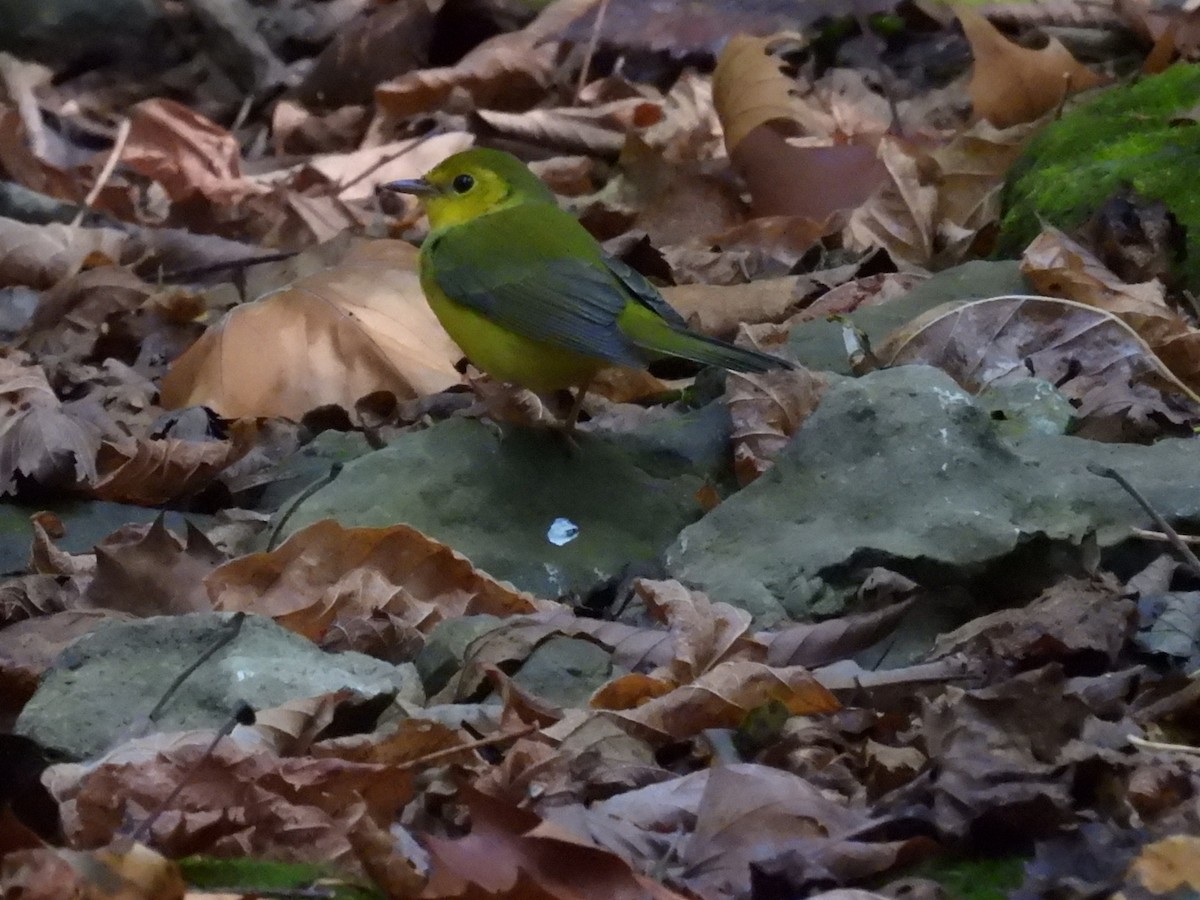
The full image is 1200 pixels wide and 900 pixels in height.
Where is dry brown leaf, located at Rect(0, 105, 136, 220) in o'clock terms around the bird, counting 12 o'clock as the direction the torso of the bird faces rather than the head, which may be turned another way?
The dry brown leaf is roughly at 2 o'clock from the bird.

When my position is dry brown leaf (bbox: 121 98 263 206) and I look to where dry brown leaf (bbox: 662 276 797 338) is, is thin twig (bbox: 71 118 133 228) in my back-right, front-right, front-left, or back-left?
back-right

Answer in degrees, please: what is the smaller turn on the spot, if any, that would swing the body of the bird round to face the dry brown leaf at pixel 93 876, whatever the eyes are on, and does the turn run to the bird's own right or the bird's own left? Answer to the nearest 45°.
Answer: approximately 90° to the bird's own left

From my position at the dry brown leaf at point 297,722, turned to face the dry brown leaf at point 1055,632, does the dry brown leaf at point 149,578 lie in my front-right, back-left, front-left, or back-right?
back-left

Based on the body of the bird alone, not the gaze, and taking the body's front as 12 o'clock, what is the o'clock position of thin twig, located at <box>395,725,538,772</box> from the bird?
The thin twig is roughly at 9 o'clock from the bird.

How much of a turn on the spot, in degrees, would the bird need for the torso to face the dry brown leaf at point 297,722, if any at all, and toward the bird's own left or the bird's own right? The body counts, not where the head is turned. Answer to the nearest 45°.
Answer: approximately 90° to the bird's own left

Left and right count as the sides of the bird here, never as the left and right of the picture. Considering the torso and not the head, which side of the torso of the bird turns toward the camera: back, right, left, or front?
left

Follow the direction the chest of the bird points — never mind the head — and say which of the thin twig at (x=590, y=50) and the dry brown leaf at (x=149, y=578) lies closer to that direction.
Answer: the dry brown leaf

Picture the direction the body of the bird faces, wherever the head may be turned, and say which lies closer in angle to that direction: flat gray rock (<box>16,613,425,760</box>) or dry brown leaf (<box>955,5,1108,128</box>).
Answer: the flat gray rock

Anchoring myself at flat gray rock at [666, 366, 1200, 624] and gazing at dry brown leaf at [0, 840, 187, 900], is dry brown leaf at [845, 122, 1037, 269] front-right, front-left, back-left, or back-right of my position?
back-right

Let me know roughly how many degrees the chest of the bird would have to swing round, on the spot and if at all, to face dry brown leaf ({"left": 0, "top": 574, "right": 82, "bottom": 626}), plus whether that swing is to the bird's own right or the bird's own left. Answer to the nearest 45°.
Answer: approximately 45° to the bird's own left

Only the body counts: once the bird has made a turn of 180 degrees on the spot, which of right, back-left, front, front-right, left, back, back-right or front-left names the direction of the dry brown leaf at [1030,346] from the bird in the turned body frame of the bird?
front

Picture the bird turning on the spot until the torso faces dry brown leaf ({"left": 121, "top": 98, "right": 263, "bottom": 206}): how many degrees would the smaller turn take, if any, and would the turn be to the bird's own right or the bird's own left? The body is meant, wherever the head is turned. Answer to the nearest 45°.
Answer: approximately 45° to the bird's own right

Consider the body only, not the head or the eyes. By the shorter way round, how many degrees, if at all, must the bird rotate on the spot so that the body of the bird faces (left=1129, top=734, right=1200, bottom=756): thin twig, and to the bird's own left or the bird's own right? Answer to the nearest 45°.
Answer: approximately 90° to the bird's own left

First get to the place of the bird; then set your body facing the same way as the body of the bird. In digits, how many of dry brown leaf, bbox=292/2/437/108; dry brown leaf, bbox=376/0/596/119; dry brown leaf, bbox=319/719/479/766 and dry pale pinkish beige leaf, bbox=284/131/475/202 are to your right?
3
